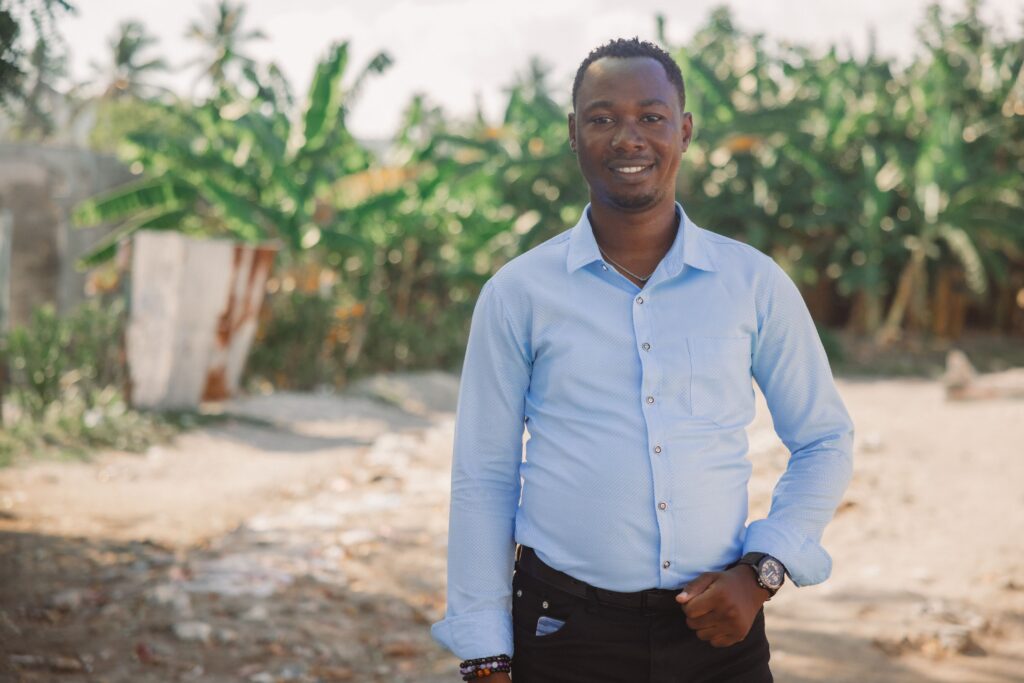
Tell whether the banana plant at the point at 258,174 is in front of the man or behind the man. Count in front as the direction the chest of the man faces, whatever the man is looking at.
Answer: behind

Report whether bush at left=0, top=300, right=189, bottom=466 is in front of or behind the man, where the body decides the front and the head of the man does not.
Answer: behind

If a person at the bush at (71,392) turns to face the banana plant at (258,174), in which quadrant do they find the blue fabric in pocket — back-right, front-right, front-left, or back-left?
back-right

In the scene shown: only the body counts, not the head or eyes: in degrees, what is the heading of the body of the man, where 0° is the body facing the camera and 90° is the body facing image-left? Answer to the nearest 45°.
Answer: approximately 0°
